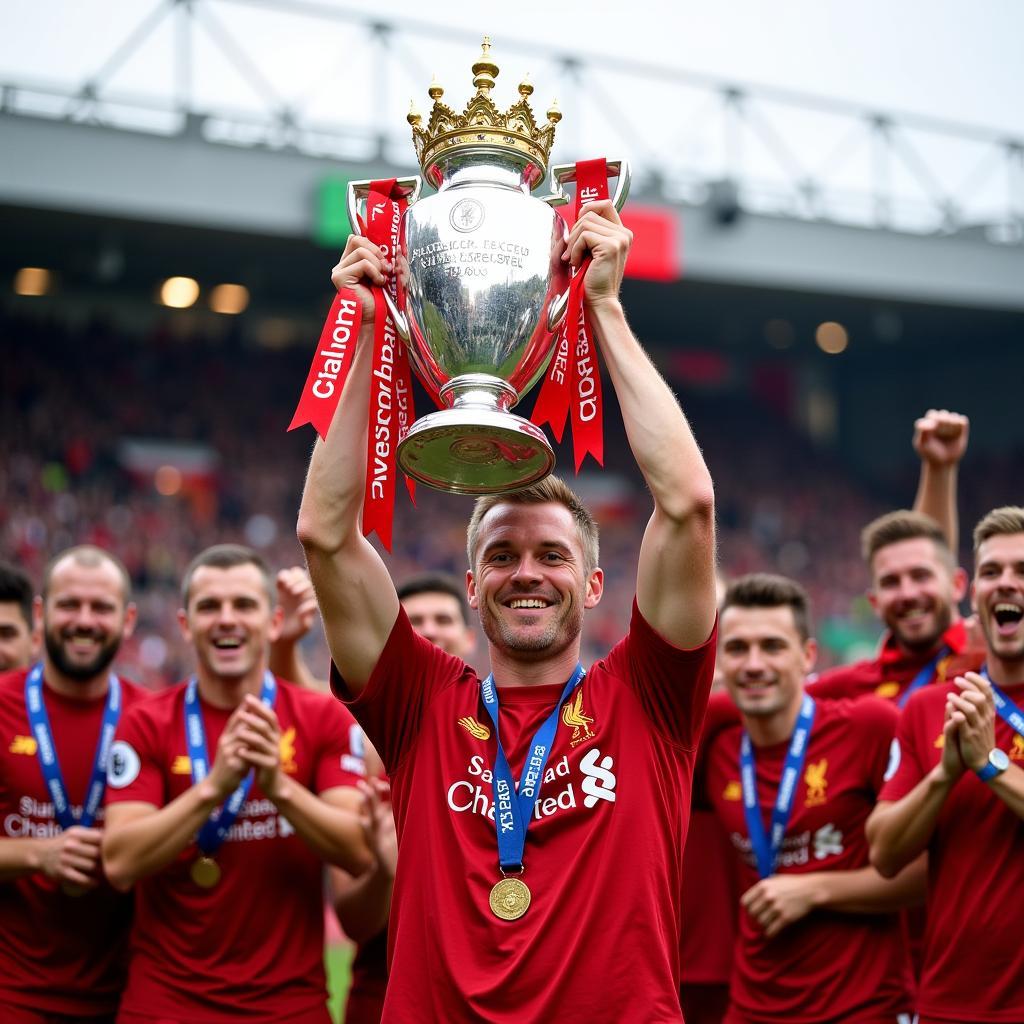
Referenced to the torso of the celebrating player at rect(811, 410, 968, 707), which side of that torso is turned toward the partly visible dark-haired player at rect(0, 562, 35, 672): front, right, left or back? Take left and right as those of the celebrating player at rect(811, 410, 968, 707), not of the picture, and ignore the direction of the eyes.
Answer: right

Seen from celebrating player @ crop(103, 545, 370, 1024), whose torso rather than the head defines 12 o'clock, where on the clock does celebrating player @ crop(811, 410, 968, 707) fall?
celebrating player @ crop(811, 410, 968, 707) is roughly at 9 o'clock from celebrating player @ crop(103, 545, 370, 1024).

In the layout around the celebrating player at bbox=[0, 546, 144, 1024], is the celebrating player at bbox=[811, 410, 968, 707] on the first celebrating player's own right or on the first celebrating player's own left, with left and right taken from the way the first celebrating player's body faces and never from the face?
on the first celebrating player's own left

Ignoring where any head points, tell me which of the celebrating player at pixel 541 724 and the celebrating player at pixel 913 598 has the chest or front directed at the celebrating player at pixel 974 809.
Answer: the celebrating player at pixel 913 598

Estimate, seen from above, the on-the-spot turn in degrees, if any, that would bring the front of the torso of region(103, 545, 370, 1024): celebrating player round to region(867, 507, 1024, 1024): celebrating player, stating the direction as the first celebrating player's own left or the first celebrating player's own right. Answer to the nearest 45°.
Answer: approximately 45° to the first celebrating player's own left
